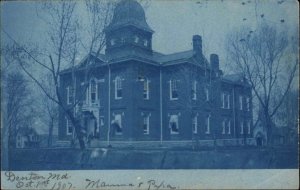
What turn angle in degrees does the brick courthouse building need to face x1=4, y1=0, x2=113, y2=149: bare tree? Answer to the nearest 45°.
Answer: approximately 45° to its right

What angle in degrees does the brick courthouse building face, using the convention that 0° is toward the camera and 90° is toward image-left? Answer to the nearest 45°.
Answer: approximately 45°
